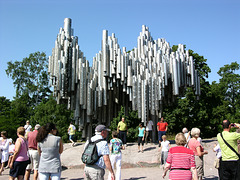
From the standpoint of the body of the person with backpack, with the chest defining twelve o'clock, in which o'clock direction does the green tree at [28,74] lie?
The green tree is roughly at 10 o'clock from the person with backpack.

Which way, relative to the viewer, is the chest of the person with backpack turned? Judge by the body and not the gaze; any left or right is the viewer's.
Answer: facing away from the viewer and to the right of the viewer

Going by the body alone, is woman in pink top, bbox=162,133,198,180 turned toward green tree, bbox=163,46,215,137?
yes

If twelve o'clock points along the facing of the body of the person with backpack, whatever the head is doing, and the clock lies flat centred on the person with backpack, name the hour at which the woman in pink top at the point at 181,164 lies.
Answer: The woman in pink top is roughly at 2 o'clock from the person with backpack.

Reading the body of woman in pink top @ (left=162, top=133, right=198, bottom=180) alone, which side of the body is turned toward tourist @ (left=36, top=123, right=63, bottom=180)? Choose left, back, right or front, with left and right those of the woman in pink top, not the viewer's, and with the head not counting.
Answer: left

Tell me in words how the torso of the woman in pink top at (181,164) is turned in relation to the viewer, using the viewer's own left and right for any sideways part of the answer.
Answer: facing away from the viewer
